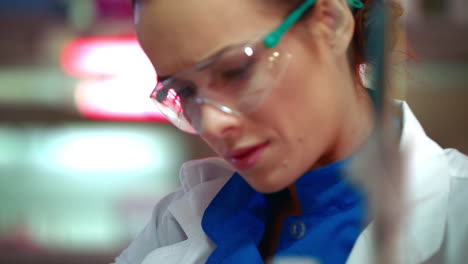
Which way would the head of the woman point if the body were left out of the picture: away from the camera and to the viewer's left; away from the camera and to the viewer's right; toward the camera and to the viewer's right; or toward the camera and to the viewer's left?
toward the camera and to the viewer's left

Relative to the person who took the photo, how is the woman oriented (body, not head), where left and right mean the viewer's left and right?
facing the viewer and to the left of the viewer
